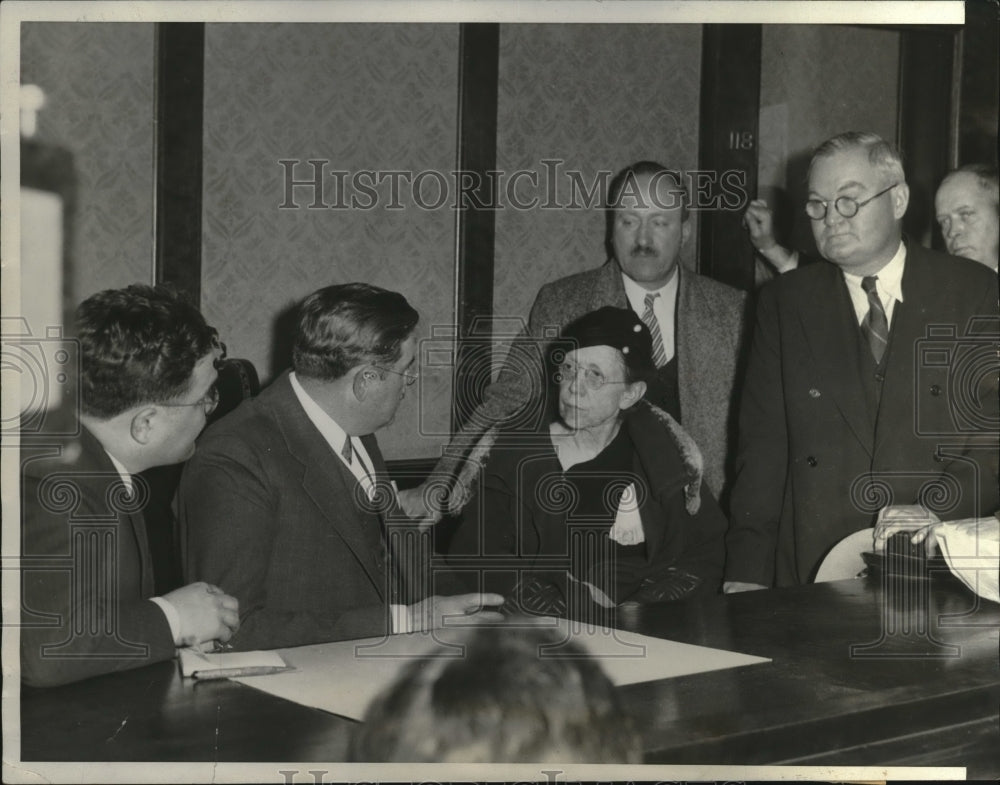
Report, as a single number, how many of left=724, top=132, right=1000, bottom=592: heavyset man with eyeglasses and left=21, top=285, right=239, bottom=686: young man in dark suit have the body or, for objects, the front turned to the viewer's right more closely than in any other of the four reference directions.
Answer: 1

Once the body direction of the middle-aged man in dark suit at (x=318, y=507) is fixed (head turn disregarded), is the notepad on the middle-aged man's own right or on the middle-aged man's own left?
on the middle-aged man's own right

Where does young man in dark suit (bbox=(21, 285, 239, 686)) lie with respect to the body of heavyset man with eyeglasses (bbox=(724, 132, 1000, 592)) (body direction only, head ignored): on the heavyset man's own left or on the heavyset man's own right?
on the heavyset man's own right

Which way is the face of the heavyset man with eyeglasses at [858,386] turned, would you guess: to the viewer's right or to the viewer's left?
to the viewer's left

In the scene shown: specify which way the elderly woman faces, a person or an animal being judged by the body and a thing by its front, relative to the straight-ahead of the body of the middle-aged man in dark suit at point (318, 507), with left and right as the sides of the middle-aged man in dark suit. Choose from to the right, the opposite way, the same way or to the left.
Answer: to the right

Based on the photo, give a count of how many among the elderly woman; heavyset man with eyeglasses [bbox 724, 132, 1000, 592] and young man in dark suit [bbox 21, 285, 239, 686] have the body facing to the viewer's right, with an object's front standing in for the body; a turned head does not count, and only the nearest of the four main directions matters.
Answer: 1

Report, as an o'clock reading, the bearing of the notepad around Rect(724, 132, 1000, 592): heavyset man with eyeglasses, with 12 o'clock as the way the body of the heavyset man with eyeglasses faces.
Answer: The notepad is roughly at 1 o'clock from the heavyset man with eyeglasses.

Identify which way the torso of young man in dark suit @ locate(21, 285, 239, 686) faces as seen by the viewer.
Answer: to the viewer's right

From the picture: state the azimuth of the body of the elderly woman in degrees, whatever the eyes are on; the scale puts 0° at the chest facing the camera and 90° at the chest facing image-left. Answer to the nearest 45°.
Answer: approximately 45°

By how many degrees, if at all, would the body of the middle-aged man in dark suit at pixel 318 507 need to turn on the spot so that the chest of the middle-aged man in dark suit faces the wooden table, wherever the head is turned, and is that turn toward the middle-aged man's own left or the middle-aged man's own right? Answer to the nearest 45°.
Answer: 0° — they already face it

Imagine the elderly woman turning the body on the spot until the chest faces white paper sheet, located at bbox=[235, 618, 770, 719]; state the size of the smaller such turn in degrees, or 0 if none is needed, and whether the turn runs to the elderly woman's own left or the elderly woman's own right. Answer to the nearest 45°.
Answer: approximately 45° to the elderly woman's own left
